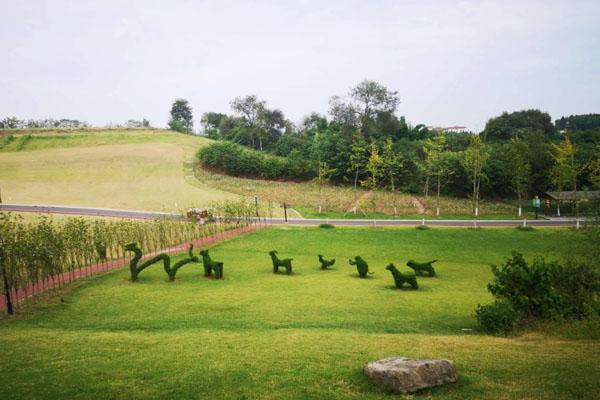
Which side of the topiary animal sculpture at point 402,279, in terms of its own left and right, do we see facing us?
left

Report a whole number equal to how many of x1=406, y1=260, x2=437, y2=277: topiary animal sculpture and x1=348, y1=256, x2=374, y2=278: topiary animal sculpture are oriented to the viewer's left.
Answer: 2

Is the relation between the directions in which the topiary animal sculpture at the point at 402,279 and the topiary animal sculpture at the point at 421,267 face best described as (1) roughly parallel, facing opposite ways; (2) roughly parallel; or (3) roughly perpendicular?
roughly parallel

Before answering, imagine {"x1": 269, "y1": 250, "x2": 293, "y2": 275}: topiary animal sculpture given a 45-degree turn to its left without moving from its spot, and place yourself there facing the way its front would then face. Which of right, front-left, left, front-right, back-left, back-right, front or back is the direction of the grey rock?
front-left

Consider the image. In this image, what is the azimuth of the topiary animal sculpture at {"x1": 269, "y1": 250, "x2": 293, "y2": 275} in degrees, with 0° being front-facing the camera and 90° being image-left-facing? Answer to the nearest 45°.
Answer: approximately 90°

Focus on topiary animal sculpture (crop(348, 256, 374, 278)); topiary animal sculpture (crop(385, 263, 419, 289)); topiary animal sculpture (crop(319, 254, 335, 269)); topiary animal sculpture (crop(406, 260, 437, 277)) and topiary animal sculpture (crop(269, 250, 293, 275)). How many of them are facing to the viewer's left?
5

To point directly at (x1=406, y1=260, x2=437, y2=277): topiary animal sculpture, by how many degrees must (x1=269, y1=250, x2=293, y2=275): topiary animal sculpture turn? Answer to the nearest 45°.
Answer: approximately 180°

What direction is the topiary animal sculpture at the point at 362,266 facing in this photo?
to the viewer's left

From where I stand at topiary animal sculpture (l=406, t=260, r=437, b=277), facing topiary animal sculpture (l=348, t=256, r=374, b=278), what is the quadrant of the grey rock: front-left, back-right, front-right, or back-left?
front-left

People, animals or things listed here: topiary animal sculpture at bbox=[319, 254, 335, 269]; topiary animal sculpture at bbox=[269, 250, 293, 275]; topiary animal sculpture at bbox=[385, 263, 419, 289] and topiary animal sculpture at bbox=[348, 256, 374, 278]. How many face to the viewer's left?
4

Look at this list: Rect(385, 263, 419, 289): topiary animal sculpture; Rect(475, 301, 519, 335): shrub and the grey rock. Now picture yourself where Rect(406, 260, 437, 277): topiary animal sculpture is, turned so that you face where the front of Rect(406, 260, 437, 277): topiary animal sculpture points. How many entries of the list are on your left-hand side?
3

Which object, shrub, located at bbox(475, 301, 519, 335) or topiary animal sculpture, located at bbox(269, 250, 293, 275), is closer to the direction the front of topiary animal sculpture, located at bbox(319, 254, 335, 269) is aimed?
the topiary animal sculpture

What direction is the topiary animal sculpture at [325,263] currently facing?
to the viewer's left

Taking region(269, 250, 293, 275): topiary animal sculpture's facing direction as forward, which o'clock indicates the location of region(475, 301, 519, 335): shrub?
The shrub is roughly at 8 o'clock from the topiary animal sculpture.

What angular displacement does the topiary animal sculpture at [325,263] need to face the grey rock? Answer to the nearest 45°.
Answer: approximately 90° to its left
